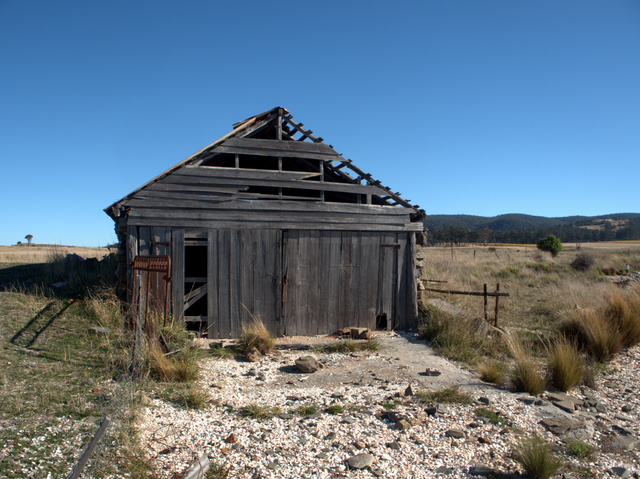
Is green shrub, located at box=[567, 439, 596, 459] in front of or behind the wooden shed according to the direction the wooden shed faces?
in front

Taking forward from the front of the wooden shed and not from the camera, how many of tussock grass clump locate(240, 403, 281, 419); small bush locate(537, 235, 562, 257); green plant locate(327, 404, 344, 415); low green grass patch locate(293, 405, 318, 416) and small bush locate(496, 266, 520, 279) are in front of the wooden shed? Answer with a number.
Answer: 3

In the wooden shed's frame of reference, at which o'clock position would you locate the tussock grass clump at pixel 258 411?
The tussock grass clump is roughly at 12 o'clock from the wooden shed.

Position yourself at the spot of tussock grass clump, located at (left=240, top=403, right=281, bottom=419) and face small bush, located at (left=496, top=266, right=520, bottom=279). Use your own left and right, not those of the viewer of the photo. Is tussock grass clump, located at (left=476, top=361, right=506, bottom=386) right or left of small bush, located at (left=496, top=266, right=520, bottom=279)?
right

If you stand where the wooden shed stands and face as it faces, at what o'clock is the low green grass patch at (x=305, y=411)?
The low green grass patch is roughly at 12 o'clock from the wooden shed.

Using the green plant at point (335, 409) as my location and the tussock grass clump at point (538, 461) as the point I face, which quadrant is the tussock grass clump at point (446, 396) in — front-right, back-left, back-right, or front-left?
front-left

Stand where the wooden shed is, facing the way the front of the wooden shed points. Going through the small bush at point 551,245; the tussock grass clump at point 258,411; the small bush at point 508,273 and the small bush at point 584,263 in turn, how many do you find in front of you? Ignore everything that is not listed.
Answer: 1

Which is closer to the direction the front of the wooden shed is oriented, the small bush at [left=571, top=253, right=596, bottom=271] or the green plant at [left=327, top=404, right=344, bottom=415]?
the green plant

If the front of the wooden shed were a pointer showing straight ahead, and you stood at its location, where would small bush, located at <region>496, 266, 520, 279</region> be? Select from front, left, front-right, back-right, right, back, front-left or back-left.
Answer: back-left

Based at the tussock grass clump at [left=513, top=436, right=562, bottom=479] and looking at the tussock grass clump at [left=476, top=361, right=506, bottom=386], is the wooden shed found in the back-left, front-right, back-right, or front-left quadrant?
front-left

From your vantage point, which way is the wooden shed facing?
toward the camera

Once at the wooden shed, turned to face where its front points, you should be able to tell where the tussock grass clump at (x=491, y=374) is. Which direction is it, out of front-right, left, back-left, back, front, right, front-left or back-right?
front-left

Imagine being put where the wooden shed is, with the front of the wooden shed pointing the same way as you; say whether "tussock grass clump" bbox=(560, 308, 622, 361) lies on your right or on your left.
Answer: on your left

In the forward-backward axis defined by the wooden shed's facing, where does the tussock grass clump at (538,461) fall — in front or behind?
in front

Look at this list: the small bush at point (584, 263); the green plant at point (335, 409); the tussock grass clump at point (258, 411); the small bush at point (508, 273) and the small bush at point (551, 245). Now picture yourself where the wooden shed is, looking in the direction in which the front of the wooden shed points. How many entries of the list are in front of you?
2

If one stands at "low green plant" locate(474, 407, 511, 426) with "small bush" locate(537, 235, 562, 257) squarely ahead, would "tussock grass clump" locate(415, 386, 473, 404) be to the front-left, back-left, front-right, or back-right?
front-left

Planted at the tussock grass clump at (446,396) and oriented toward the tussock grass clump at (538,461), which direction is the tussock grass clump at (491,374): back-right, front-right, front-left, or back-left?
back-left
